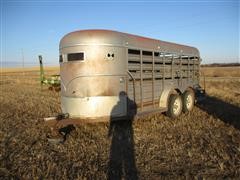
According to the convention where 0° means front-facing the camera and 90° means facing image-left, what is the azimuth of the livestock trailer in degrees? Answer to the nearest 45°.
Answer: approximately 45°
